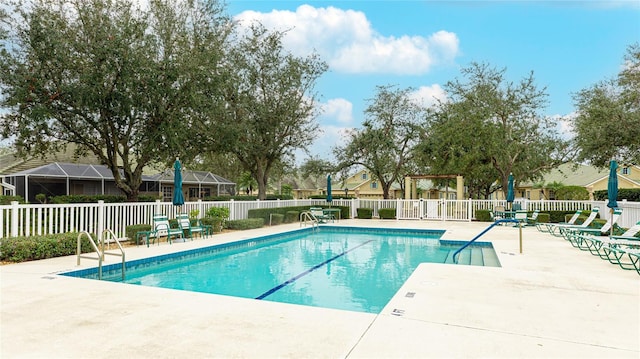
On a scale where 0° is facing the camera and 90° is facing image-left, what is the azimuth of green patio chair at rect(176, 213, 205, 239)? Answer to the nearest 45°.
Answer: approximately 315°

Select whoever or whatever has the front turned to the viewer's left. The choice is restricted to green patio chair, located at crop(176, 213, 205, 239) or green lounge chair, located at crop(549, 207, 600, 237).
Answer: the green lounge chair

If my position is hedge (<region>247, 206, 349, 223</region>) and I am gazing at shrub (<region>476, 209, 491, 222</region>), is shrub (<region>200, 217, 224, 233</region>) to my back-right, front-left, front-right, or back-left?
back-right

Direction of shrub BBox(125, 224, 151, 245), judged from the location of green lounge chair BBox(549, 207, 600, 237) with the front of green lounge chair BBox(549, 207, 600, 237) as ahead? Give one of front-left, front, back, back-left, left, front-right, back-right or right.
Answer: front-left

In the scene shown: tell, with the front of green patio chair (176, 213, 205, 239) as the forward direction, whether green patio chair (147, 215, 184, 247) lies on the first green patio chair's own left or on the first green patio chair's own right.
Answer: on the first green patio chair's own right

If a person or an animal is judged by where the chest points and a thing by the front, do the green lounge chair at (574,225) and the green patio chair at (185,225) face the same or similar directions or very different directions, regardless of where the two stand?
very different directions

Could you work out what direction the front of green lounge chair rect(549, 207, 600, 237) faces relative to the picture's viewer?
facing to the left of the viewer

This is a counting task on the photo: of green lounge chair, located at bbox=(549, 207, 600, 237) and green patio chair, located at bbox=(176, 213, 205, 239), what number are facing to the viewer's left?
1

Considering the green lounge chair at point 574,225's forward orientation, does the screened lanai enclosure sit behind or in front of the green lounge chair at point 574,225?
in front
